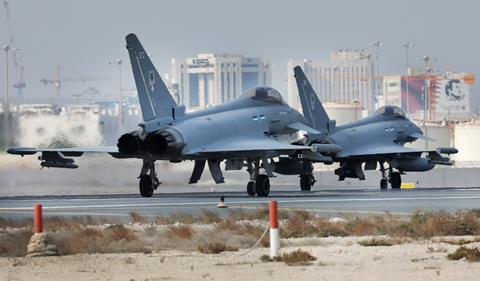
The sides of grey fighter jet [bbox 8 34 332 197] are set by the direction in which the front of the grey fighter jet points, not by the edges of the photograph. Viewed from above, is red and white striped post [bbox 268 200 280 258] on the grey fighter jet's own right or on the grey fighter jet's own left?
on the grey fighter jet's own right

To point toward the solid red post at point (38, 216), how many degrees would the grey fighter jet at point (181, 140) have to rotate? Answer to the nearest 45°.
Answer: approximately 135° to its right

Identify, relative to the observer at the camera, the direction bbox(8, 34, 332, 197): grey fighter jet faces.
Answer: facing away from the viewer and to the right of the viewer
